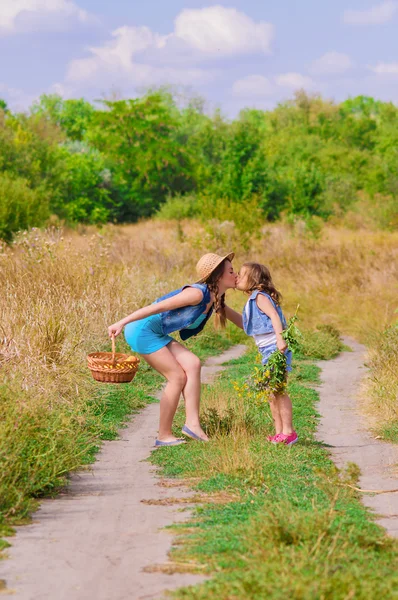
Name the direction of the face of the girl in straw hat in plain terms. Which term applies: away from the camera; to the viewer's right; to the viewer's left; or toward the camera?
to the viewer's right

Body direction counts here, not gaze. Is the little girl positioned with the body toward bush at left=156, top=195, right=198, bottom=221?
no

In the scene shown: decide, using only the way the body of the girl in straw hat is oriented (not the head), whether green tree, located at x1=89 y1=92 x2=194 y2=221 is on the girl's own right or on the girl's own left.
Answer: on the girl's own left

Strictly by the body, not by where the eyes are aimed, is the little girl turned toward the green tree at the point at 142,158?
no

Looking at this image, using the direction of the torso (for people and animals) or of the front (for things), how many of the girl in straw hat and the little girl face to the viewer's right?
1

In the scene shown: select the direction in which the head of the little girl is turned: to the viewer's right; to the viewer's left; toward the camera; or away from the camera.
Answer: to the viewer's left

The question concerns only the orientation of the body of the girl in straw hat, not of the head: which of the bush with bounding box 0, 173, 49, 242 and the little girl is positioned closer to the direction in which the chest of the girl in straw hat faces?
the little girl

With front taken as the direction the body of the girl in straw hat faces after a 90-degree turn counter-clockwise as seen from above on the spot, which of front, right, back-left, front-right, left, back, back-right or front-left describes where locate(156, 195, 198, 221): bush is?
front

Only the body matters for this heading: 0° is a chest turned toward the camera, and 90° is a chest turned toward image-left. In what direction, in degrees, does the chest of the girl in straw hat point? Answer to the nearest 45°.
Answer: approximately 270°

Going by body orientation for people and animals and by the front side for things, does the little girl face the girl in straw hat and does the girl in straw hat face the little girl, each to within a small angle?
yes

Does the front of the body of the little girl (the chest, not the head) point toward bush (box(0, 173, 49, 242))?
no

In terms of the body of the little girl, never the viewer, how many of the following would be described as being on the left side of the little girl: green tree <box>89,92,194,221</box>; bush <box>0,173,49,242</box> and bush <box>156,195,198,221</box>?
0

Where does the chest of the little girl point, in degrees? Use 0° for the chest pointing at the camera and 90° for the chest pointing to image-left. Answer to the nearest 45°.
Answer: approximately 90°

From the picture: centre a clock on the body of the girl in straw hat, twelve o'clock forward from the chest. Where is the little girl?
The little girl is roughly at 12 o'clock from the girl in straw hat.

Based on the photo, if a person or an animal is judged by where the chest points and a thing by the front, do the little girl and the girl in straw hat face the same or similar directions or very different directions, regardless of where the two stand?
very different directions

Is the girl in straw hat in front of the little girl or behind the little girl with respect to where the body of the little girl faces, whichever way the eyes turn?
in front
